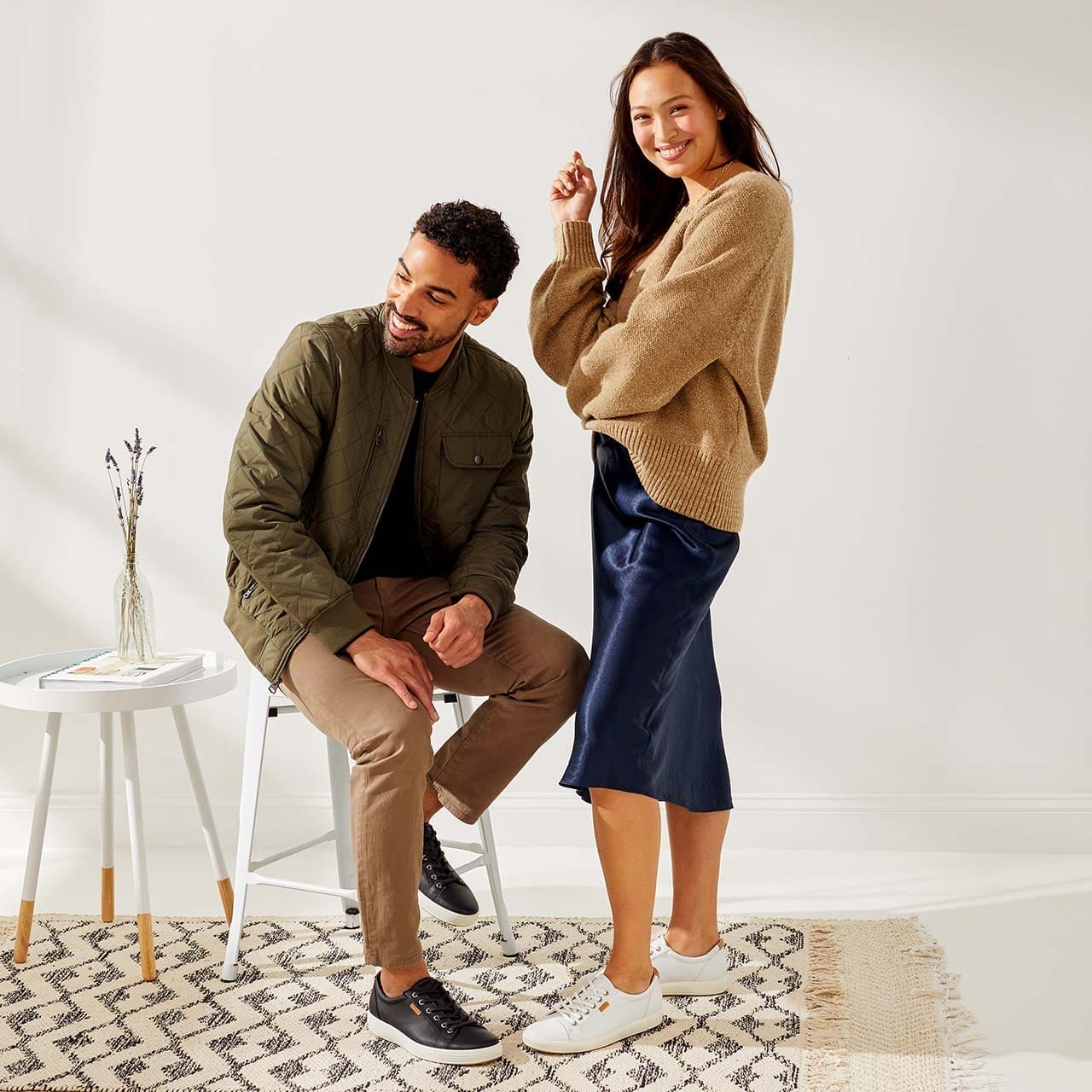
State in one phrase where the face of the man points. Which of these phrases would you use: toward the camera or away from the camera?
toward the camera

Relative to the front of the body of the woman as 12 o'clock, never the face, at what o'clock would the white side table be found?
The white side table is roughly at 2 o'clock from the woman.

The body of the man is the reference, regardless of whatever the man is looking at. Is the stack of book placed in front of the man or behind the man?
behind

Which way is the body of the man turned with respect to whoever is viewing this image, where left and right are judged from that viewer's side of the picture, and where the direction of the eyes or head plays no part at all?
facing the viewer and to the right of the viewer

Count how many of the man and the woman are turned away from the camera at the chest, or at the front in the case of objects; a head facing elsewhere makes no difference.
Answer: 0

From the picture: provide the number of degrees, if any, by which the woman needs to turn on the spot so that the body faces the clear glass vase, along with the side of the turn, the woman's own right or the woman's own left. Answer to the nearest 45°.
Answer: approximately 45° to the woman's own right
